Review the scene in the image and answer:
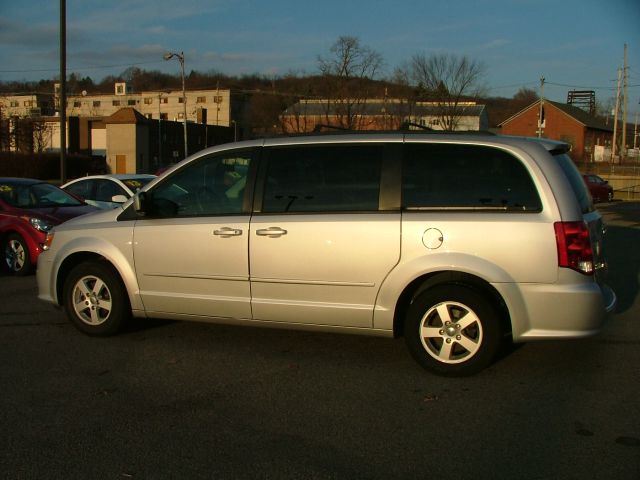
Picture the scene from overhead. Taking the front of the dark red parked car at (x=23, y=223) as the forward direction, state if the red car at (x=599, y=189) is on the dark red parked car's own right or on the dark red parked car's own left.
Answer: on the dark red parked car's own left

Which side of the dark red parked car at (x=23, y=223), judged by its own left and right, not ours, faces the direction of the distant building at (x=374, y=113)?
left

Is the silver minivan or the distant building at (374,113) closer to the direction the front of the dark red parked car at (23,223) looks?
the silver minivan

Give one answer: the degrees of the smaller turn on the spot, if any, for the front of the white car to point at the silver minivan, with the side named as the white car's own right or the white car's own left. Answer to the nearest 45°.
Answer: approximately 45° to the white car's own right

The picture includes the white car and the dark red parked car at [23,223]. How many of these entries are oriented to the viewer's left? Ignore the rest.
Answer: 0

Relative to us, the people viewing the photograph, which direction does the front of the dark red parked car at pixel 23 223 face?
facing the viewer and to the right of the viewer

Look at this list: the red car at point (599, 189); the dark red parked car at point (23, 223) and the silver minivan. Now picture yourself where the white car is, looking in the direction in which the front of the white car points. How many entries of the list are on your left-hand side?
1
